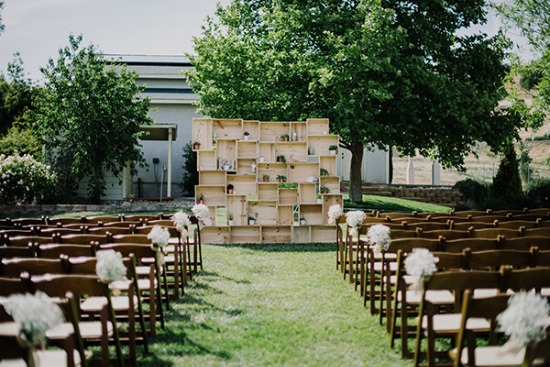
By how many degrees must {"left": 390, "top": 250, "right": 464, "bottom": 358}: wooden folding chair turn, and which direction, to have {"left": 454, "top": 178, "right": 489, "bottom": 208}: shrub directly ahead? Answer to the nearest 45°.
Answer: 0° — it already faces it

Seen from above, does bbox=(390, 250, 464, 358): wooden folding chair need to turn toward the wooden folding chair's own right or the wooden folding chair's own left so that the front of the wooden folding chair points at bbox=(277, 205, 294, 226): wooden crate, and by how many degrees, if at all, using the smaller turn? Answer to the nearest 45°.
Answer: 0° — it already faces it

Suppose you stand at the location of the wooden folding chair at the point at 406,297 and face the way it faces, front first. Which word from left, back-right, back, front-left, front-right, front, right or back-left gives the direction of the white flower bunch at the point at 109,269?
back-left

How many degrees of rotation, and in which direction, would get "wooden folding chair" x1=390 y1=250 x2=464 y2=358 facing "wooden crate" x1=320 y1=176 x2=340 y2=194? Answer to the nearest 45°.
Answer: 0° — it already faces it

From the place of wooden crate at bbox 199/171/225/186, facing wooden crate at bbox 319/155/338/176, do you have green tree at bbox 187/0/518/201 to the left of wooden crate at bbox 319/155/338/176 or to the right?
left

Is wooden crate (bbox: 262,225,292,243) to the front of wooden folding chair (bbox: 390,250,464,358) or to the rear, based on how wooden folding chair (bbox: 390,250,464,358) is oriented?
to the front

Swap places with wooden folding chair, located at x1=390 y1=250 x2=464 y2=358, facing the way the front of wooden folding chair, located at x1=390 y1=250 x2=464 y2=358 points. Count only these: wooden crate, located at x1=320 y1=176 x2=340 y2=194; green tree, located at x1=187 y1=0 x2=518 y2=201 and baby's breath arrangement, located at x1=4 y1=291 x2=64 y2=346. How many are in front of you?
2

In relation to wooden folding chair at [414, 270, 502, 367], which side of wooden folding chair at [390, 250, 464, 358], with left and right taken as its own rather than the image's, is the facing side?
back

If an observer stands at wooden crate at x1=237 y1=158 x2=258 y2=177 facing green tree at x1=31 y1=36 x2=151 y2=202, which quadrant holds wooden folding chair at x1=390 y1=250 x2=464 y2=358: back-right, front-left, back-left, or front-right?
back-left

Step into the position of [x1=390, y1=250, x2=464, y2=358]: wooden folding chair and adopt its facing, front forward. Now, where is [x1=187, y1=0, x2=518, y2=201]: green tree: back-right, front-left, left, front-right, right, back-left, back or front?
front

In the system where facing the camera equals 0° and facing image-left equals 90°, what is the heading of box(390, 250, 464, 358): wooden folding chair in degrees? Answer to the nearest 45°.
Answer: approximately 180°

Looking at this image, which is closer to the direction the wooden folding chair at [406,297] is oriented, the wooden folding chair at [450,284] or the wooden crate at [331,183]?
the wooden crate
